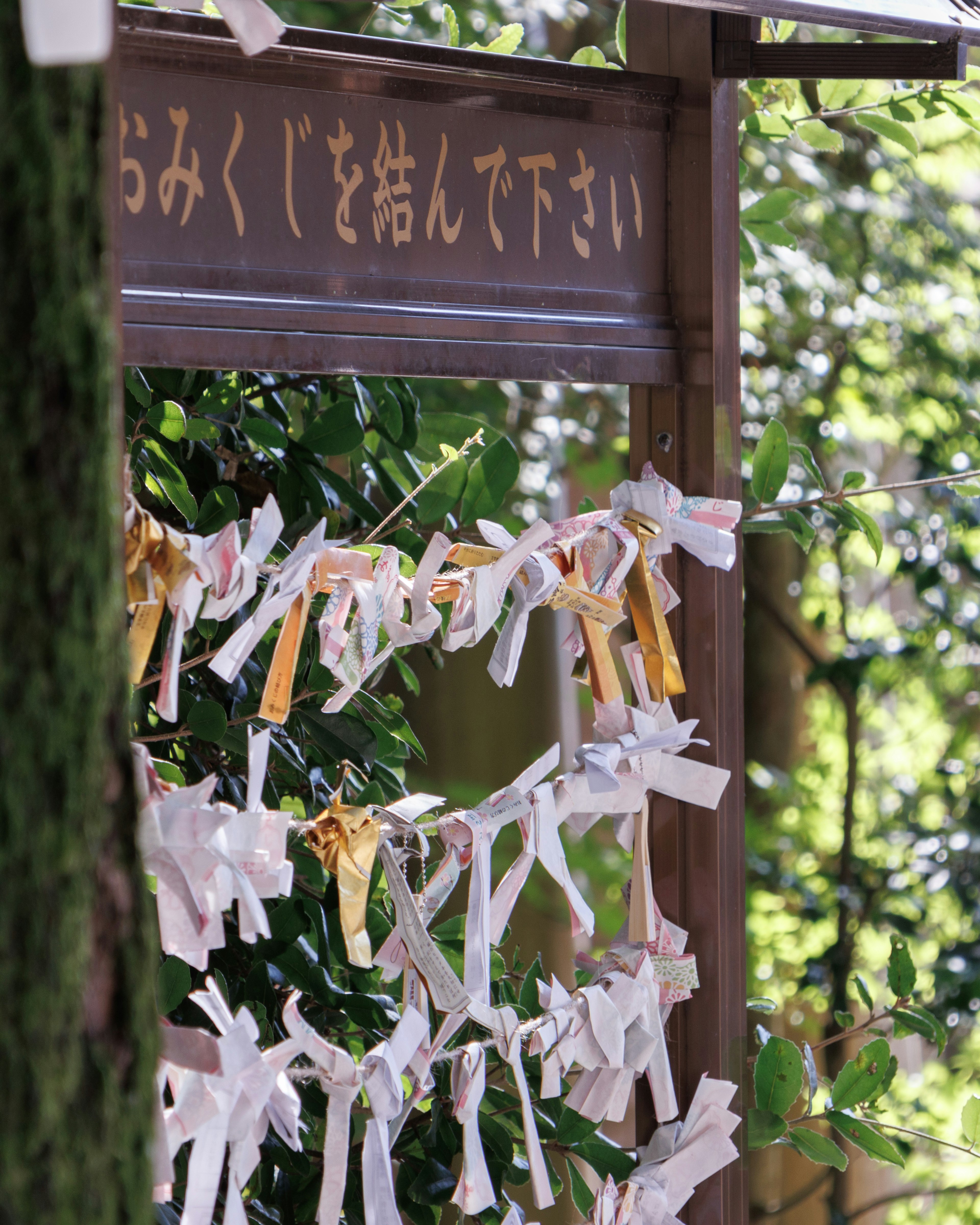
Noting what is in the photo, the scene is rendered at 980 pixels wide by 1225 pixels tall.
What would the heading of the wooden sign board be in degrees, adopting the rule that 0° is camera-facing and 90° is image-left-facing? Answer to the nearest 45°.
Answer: approximately 315°
